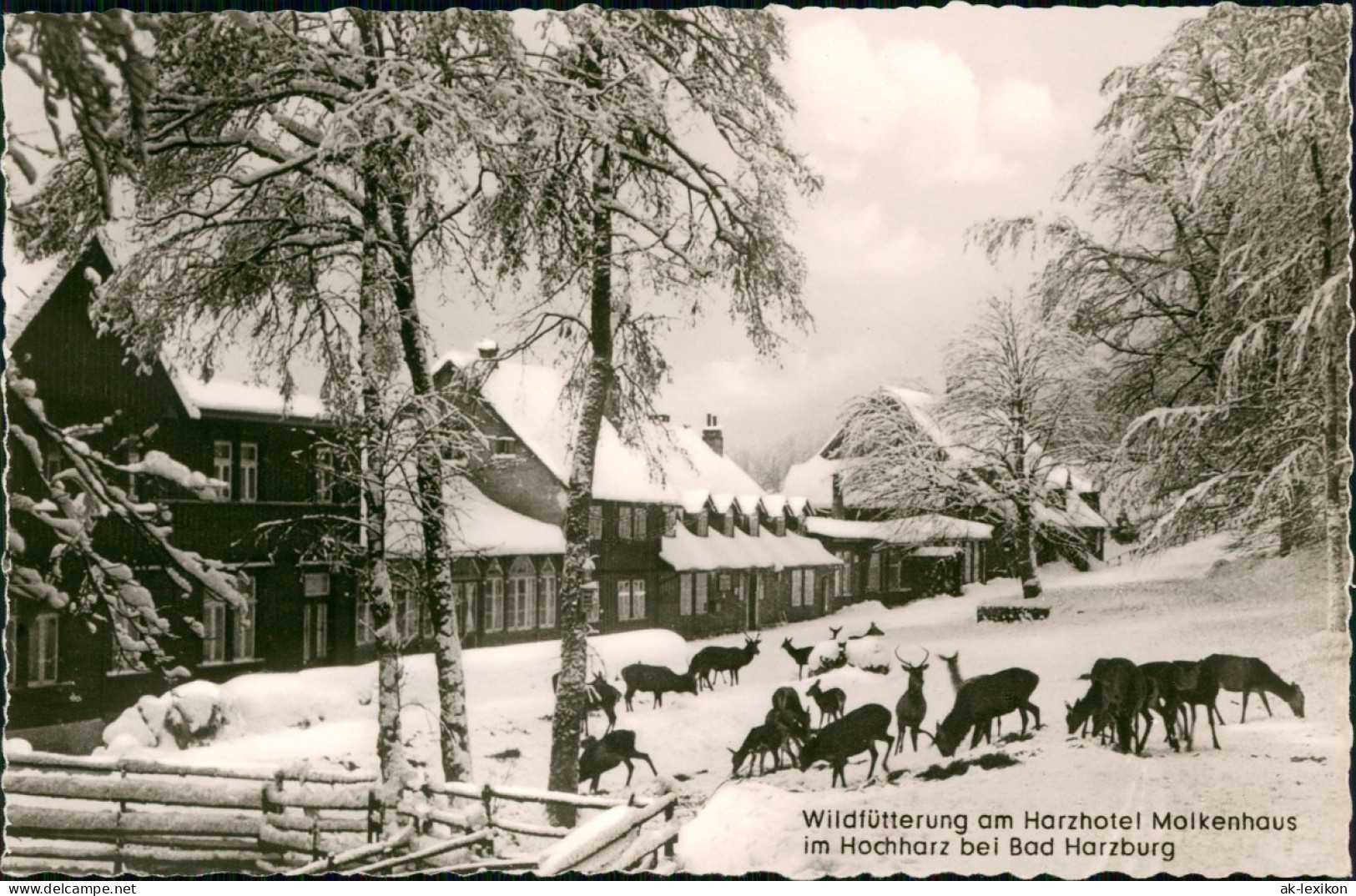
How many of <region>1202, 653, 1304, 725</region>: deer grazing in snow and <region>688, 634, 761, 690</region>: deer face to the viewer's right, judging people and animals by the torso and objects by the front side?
2

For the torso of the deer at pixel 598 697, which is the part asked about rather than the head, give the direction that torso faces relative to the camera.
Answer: to the viewer's left

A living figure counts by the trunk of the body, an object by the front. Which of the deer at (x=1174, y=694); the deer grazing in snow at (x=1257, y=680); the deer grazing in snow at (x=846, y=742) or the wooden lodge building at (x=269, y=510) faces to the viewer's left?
the deer grazing in snow at (x=846, y=742)

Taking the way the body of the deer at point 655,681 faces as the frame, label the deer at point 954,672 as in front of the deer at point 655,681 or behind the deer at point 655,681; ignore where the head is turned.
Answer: in front

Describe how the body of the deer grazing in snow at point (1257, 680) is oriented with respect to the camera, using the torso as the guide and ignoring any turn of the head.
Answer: to the viewer's right

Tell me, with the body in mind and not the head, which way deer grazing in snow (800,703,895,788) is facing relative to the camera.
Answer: to the viewer's left

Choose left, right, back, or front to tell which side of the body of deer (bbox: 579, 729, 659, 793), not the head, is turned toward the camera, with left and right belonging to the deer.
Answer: left

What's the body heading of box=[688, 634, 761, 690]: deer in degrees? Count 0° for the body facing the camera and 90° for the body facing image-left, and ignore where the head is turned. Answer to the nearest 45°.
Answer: approximately 270°

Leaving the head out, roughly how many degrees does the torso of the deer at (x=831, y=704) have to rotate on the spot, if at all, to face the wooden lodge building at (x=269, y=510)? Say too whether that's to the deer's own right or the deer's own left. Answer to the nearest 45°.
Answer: approximately 45° to the deer's own right

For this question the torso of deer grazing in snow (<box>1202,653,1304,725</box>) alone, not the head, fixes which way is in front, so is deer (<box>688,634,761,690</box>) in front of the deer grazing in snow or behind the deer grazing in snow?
behind

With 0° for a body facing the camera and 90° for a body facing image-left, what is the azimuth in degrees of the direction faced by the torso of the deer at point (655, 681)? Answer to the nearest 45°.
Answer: approximately 270°
